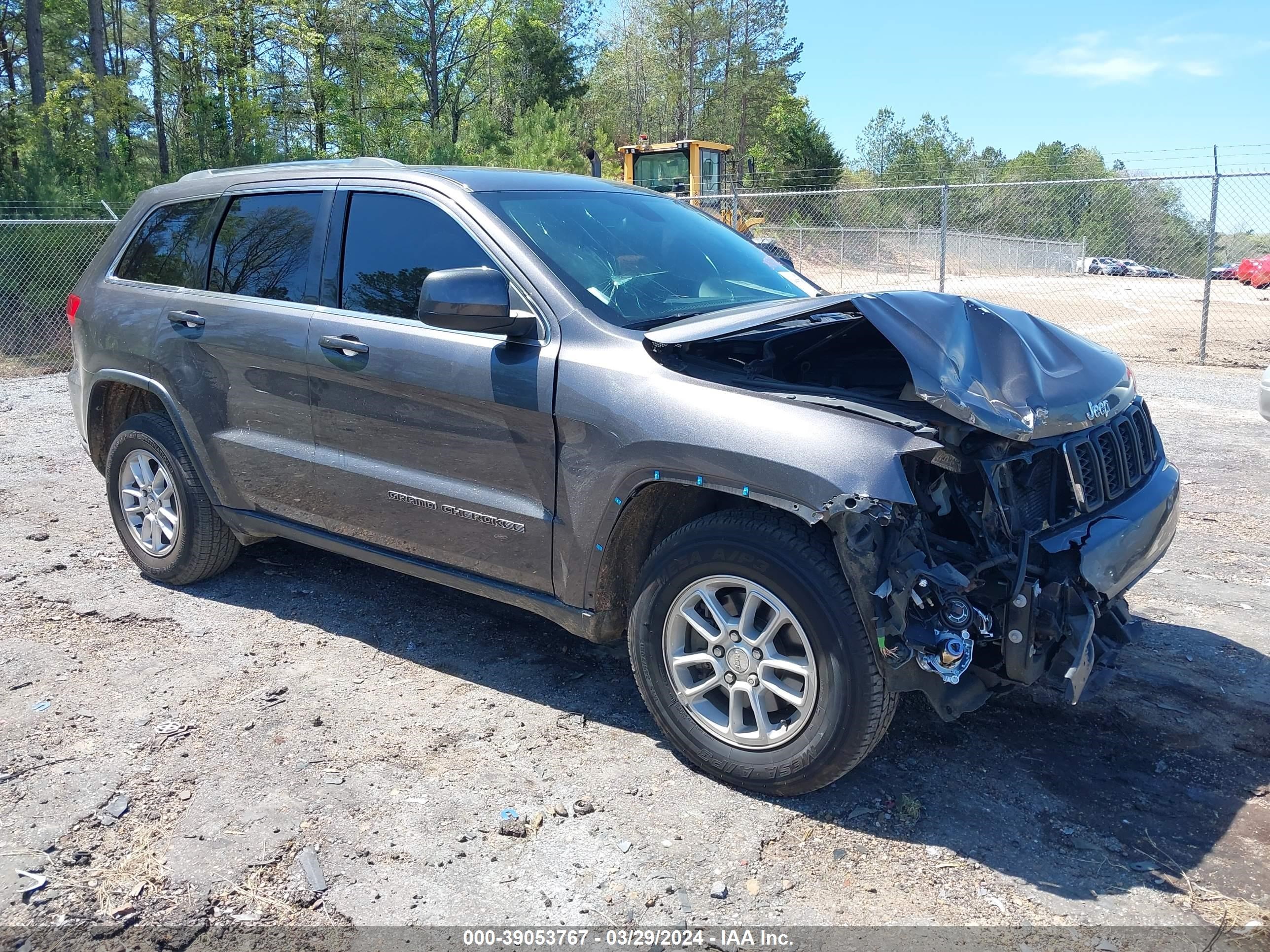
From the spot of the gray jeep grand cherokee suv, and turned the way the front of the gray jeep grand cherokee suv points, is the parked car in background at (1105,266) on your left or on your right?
on your left

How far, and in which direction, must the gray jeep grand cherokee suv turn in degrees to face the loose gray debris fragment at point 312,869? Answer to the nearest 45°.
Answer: approximately 90° to its right

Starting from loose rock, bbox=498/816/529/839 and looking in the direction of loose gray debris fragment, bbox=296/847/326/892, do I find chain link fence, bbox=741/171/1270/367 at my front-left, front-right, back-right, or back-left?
back-right

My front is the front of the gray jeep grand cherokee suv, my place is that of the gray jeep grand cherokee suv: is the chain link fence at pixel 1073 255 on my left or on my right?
on my left

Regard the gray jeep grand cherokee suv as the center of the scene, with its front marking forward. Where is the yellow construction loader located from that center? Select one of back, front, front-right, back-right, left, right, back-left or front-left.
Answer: back-left

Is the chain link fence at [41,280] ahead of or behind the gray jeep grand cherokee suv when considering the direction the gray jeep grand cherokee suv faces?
behind

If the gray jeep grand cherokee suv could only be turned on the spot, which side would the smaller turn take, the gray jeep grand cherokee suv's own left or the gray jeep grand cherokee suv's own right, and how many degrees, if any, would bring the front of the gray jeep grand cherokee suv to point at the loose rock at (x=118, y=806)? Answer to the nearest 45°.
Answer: approximately 135° to the gray jeep grand cherokee suv's own right

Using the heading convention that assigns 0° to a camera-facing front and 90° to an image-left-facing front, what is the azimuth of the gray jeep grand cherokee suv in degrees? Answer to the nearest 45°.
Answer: approximately 315°

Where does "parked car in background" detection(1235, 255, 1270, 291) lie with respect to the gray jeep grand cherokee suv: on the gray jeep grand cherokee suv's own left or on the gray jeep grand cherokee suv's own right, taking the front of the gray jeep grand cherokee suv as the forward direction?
on the gray jeep grand cherokee suv's own left
